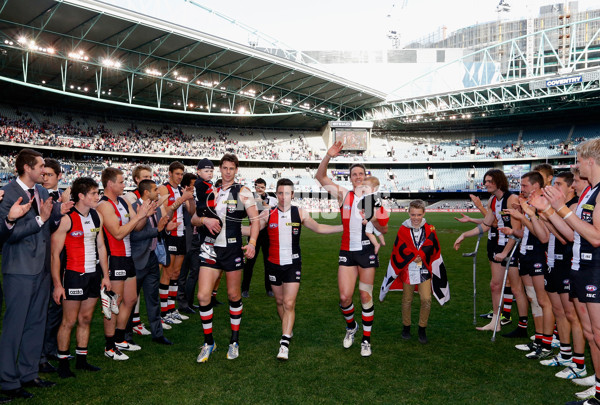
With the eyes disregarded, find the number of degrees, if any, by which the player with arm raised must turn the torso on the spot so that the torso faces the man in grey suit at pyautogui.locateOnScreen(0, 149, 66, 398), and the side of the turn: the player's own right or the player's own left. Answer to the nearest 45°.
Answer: approximately 45° to the player's own right

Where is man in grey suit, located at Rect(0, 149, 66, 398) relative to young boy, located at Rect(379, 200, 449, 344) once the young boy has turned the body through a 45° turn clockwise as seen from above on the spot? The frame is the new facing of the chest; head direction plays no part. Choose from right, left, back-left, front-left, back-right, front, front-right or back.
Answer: front

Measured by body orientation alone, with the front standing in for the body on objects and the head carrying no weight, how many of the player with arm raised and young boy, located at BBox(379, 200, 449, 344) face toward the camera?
2

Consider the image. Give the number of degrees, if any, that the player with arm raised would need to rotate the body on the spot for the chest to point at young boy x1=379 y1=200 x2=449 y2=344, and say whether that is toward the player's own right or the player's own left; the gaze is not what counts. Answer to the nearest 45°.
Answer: approximately 135° to the player's own left

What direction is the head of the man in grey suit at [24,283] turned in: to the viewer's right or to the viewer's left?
to the viewer's right
